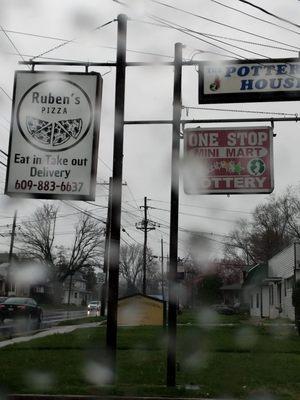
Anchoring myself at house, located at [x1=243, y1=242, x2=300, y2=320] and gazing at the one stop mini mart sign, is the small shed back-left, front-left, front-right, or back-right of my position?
front-right

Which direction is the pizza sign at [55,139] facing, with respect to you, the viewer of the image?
facing the viewer

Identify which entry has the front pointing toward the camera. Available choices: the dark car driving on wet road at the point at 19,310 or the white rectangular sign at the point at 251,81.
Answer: the white rectangular sign

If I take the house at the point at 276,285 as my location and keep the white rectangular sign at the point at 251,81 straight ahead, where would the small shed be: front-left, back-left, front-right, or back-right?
front-right

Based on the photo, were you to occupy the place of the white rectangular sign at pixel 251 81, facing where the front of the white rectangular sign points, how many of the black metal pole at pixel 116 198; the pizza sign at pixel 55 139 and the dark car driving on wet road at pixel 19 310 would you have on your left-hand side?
0

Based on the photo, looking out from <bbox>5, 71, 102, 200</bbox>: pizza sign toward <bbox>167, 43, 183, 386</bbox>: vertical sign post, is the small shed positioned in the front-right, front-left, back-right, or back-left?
front-left

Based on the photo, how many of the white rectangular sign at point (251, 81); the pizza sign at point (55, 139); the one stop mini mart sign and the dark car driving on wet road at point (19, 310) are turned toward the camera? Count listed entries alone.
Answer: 3

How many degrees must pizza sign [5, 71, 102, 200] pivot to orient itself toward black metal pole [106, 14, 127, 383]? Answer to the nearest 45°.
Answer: approximately 90° to its left

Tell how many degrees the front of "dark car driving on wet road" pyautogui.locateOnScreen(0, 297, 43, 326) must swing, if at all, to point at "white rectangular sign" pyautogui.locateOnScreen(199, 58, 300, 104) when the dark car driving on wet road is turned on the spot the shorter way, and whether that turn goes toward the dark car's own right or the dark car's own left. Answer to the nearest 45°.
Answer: approximately 135° to the dark car's own right

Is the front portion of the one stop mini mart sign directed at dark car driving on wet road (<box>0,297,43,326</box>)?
no

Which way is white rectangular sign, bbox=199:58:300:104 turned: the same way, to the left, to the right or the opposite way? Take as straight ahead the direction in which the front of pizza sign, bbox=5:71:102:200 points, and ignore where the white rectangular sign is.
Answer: the same way

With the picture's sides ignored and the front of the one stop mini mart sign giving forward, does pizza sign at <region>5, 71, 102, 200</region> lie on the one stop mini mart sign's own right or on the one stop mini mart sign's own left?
on the one stop mini mart sign's own right

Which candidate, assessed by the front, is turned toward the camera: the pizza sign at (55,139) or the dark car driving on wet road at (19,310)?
the pizza sign

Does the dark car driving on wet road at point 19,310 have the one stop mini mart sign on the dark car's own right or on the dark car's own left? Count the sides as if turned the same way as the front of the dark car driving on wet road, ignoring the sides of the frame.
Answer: on the dark car's own right

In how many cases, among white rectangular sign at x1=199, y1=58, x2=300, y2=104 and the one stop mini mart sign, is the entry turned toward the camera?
2
